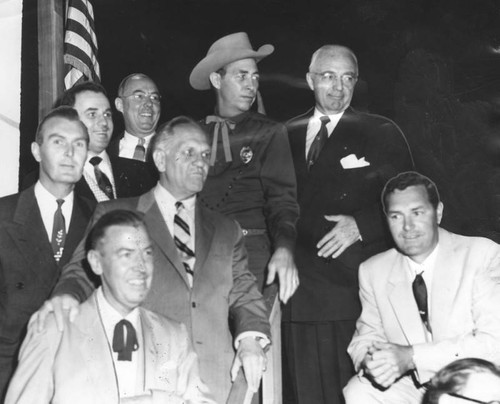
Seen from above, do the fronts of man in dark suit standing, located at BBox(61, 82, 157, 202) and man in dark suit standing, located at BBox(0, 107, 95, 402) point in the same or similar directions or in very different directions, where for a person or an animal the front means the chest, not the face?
same or similar directions

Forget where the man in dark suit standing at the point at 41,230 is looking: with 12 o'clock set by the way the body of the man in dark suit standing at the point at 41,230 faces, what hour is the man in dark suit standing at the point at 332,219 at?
the man in dark suit standing at the point at 332,219 is roughly at 10 o'clock from the man in dark suit standing at the point at 41,230.

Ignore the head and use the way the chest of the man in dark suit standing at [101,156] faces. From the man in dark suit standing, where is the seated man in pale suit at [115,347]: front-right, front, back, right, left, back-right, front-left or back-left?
front-right

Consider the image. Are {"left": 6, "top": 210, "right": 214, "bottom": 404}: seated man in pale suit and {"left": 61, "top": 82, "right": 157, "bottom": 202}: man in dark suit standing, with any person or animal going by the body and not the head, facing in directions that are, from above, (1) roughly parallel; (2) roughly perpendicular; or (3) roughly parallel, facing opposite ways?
roughly parallel

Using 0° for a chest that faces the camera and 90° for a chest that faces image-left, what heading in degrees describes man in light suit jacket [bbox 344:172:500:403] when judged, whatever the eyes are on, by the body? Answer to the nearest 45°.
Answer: approximately 45°

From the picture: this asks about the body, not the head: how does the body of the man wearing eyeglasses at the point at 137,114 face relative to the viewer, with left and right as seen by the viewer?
facing the viewer and to the right of the viewer

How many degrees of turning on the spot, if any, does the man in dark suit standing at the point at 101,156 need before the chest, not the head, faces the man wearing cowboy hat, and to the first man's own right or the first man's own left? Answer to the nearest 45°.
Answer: approximately 45° to the first man's own left

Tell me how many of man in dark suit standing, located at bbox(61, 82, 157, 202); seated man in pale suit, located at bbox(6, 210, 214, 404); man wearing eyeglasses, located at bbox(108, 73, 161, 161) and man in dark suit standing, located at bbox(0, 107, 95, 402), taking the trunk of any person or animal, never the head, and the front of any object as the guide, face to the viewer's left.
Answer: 0
